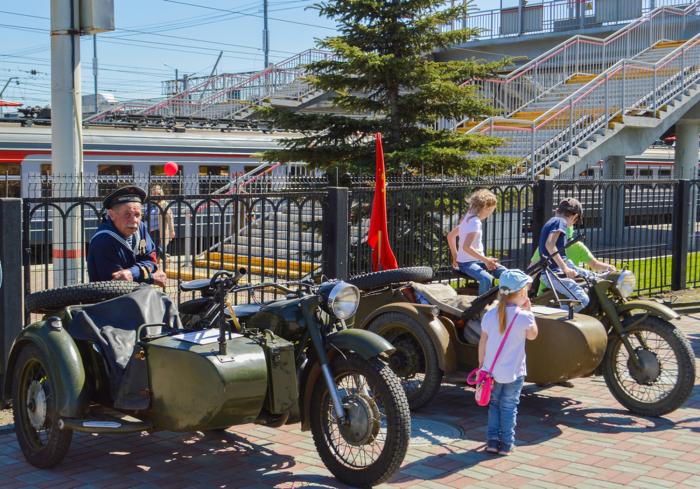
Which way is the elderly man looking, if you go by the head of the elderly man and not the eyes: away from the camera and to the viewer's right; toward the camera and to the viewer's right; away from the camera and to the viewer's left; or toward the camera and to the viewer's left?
toward the camera and to the viewer's right

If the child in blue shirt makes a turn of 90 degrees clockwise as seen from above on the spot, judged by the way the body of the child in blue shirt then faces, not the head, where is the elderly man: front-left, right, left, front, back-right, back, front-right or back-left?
front-right

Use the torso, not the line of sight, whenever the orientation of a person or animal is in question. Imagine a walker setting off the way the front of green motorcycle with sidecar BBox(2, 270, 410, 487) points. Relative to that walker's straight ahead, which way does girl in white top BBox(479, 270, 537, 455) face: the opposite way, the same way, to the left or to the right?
to the left

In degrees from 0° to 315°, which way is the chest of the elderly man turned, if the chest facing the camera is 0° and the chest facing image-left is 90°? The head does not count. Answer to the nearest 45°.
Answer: approximately 315°

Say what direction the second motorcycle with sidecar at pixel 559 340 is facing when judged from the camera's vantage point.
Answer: facing the viewer and to the right of the viewer

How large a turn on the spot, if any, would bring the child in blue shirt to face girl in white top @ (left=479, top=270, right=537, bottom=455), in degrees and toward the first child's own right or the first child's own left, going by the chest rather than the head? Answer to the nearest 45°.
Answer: approximately 90° to the first child's own right

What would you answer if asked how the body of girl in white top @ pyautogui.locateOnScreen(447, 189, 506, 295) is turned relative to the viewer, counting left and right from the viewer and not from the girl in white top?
facing to the right of the viewer

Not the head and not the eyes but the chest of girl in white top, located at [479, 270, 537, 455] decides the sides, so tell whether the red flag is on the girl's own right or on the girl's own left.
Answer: on the girl's own left

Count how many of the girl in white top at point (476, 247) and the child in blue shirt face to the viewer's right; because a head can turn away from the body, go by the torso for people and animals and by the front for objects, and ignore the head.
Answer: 2

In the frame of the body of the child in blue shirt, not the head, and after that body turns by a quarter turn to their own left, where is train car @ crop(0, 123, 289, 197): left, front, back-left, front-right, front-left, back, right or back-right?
front-left

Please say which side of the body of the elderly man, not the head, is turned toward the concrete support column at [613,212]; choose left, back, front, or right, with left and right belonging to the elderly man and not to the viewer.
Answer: left

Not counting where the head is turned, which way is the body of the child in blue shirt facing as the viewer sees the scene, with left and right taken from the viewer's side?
facing to the right of the viewer
